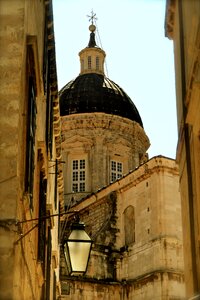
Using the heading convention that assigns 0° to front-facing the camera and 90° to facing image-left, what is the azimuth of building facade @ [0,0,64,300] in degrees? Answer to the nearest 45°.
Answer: approximately 270°

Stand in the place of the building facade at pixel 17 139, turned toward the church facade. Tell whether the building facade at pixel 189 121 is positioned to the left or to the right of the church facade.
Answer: right

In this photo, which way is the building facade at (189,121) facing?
to the viewer's left

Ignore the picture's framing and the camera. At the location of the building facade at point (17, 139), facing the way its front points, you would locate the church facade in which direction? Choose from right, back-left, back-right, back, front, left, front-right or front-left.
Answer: left

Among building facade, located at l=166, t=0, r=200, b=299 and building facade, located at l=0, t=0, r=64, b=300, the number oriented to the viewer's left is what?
1

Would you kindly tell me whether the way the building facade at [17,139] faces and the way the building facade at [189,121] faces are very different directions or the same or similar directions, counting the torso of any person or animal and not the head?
very different directions

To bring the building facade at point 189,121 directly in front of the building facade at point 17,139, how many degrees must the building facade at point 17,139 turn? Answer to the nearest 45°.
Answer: approximately 45° to its left
